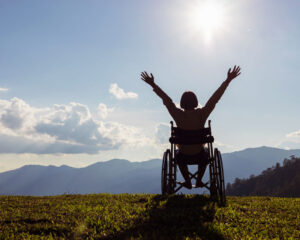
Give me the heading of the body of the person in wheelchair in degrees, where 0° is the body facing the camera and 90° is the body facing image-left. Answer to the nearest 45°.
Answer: approximately 180°

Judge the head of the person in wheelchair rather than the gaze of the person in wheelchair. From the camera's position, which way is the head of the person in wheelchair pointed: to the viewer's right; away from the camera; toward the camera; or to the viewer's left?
away from the camera
